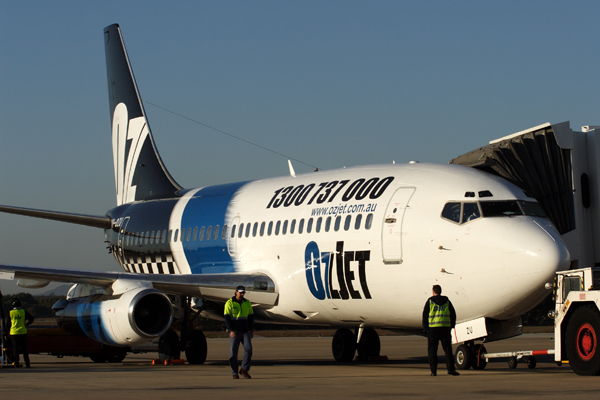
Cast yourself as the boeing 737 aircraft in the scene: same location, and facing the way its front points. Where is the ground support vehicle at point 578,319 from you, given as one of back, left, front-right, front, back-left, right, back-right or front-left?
front

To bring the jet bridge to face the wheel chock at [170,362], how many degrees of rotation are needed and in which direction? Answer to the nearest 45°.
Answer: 0° — it already faces it

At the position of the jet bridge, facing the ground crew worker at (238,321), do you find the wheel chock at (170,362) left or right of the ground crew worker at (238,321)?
right

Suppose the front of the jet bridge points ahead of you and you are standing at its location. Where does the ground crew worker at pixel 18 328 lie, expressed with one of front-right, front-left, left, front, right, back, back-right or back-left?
front

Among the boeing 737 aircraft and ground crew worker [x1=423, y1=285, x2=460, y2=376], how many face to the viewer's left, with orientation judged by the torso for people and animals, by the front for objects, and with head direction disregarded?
0

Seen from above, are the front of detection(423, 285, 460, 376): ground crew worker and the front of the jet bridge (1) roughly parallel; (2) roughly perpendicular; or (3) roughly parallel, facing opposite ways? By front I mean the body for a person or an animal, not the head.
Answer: roughly perpendicular

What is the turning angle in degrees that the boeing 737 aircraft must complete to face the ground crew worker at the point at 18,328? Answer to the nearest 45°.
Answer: approximately 135° to its right

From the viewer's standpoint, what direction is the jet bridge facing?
to the viewer's left

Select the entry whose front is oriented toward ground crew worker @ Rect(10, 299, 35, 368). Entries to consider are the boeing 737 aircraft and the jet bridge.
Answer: the jet bridge

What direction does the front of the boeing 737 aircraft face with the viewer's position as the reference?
facing the viewer and to the right of the viewer

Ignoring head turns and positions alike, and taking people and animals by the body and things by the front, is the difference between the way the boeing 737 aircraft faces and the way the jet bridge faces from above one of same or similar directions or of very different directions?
very different directions
